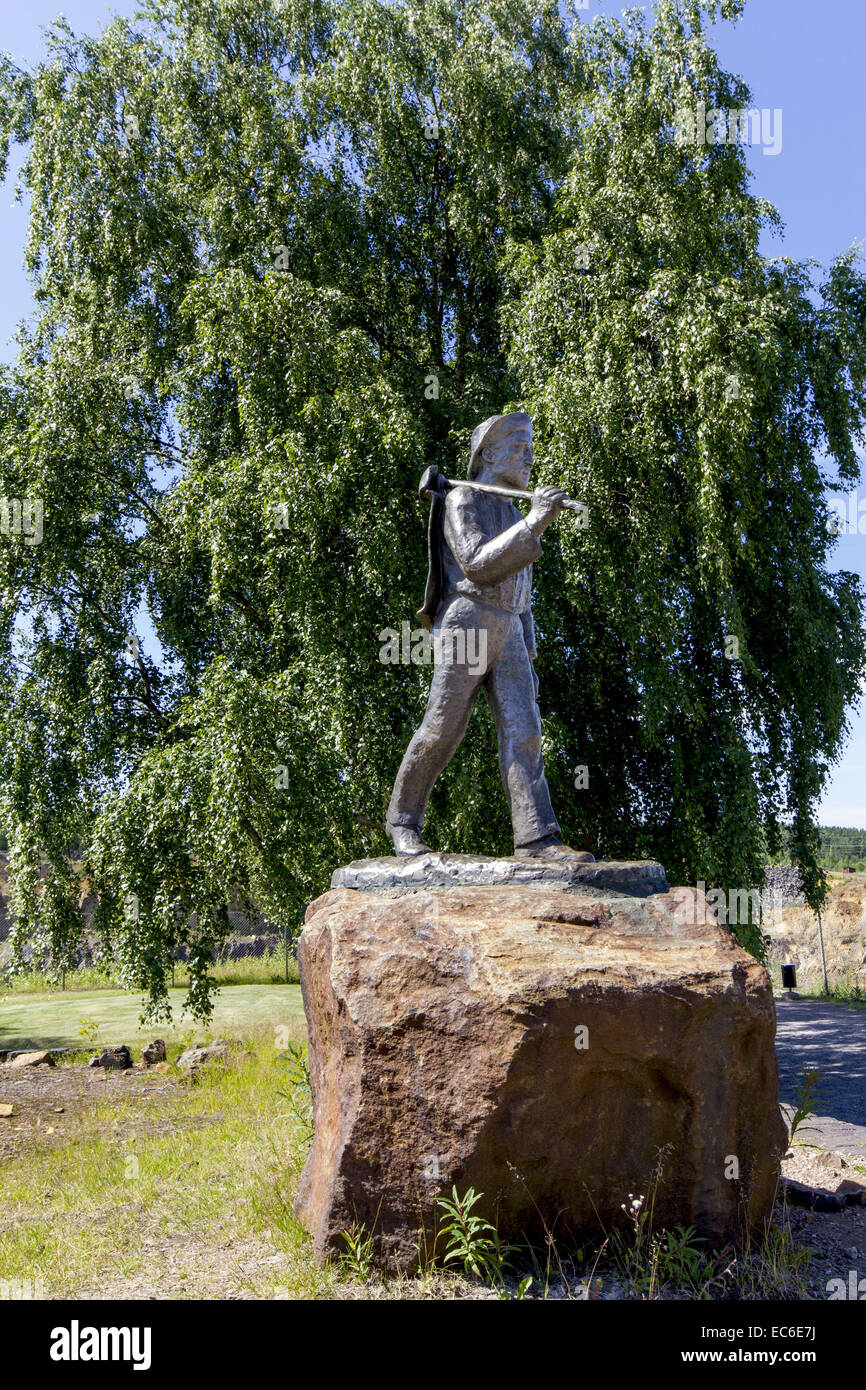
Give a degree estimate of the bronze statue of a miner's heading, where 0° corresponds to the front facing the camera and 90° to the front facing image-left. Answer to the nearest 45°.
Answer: approximately 270°
